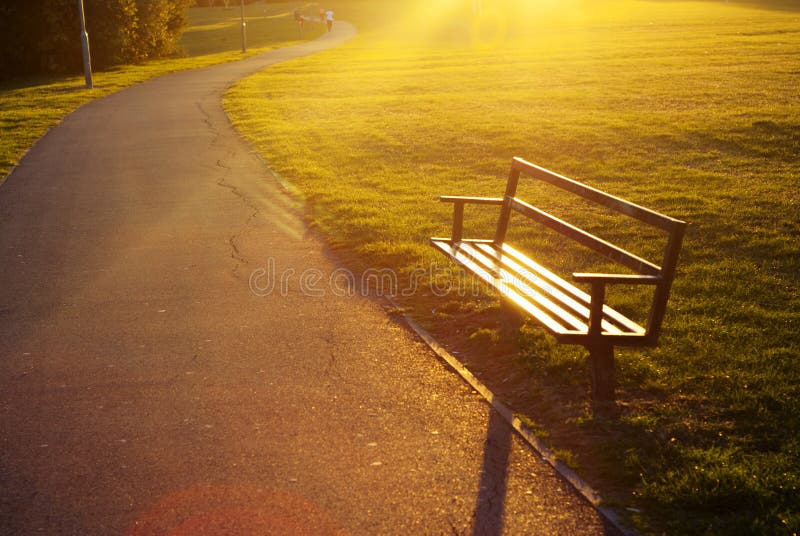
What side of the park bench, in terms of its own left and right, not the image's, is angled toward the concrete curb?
front

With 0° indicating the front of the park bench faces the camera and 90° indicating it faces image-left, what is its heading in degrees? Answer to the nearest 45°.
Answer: approximately 45°
